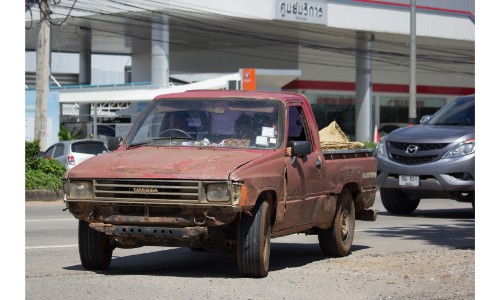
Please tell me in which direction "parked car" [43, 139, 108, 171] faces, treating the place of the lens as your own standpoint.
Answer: facing away from the viewer and to the left of the viewer

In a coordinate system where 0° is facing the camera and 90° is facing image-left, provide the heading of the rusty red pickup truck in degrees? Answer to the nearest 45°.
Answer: approximately 45°

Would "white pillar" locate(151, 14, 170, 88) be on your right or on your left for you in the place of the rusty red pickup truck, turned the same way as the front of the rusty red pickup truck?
on your right

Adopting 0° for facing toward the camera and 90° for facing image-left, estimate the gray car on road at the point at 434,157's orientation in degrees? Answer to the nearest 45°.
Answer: approximately 45°

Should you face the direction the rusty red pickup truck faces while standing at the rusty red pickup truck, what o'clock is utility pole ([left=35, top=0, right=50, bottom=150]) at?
The utility pole is roughly at 4 o'clock from the rusty red pickup truck.

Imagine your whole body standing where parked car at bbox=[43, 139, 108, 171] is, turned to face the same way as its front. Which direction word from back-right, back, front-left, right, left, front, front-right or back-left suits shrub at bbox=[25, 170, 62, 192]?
back-left
